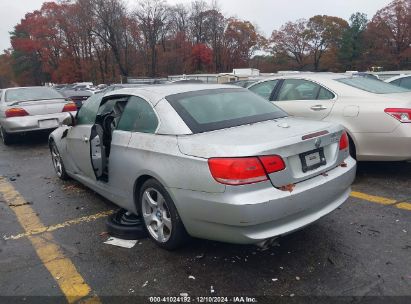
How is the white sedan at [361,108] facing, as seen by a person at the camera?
facing away from the viewer and to the left of the viewer

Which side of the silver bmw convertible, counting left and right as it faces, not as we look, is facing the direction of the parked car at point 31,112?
front

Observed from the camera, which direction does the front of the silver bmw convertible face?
facing away from the viewer and to the left of the viewer

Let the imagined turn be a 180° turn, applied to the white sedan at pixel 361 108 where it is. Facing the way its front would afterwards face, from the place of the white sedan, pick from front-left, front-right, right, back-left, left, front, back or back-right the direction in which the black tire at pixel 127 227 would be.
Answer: right

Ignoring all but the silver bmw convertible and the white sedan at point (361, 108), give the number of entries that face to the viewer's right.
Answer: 0

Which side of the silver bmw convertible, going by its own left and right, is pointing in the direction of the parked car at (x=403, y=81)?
right

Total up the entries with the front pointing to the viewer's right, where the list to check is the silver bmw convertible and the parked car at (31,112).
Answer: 0

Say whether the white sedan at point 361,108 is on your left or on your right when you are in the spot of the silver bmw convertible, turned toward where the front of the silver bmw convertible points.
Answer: on your right

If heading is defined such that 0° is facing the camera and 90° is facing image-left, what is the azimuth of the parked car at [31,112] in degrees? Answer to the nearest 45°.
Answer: approximately 135°
